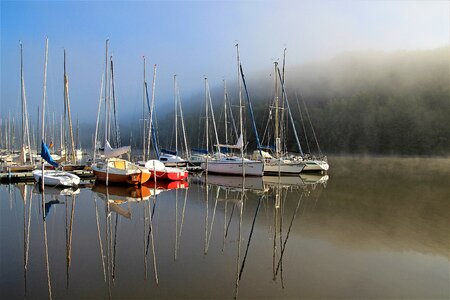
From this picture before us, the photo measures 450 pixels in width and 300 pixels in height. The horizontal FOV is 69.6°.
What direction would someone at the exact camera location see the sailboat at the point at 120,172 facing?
facing away from the viewer and to the left of the viewer
